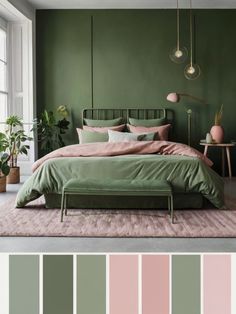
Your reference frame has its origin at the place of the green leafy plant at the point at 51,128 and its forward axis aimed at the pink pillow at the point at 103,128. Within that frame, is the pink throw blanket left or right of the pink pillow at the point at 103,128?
right

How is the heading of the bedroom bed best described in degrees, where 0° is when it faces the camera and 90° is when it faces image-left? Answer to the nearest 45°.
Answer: approximately 0°
